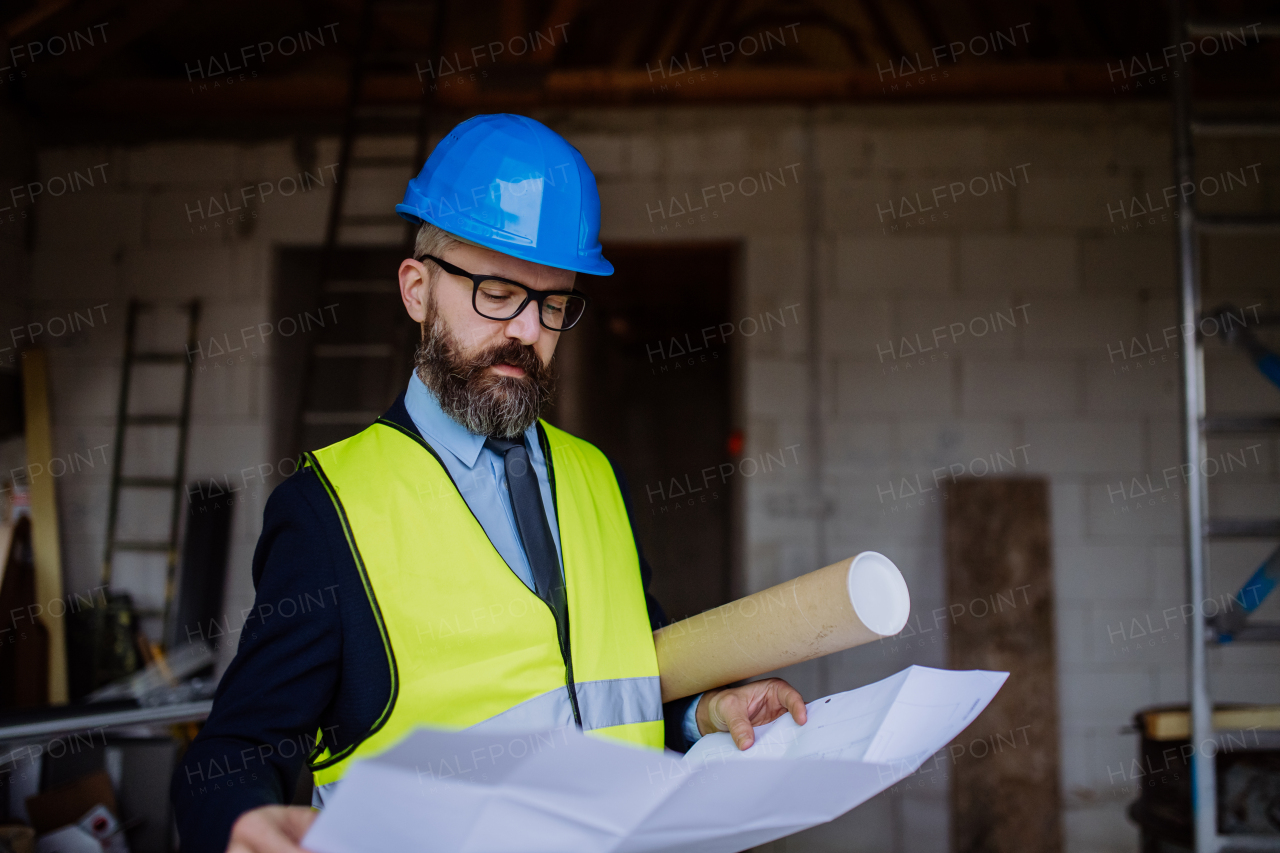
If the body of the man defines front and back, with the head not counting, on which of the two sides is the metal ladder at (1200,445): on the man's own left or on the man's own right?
on the man's own left

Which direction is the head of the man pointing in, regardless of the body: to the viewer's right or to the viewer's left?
to the viewer's right

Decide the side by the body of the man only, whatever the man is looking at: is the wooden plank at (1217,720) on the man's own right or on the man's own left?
on the man's own left

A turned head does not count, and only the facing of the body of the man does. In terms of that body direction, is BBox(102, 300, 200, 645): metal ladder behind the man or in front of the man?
behind

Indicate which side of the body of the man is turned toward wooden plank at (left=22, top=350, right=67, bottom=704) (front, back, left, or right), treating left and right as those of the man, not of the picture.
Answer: back

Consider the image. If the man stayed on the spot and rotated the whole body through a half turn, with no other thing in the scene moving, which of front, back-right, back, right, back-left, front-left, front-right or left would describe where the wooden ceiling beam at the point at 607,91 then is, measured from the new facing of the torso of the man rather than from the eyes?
front-right

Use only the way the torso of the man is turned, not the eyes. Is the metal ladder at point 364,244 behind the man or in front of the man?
behind

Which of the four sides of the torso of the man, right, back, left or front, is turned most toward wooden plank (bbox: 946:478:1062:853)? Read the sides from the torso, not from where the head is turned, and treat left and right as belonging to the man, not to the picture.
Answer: left

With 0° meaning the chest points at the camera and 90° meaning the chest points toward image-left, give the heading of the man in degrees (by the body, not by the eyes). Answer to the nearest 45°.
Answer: approximately 315°
